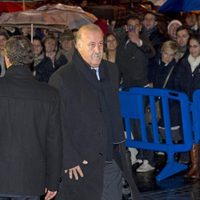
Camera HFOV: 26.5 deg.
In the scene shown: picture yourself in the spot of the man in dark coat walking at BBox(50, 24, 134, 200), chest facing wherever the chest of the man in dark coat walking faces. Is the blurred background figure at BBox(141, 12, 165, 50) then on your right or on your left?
on your left

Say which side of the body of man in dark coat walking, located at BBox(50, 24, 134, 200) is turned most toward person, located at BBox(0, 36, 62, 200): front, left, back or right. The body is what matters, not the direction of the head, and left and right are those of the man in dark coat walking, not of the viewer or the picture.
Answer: right

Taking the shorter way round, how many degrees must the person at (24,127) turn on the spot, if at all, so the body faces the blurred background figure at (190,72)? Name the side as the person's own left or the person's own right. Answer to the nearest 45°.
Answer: approximately 45° to the person's own right

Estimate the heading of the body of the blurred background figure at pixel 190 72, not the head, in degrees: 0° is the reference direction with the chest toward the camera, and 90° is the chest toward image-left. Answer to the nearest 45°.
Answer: approximately 45°

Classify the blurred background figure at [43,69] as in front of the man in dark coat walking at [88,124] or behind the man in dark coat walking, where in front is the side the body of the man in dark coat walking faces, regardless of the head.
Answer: behind

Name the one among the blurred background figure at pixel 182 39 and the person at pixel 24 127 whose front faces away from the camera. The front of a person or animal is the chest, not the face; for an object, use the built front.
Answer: the person

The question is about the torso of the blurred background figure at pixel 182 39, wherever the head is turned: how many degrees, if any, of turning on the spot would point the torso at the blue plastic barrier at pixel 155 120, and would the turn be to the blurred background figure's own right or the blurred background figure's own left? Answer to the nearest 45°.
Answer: approximately 45° to the blurred background figure's own left

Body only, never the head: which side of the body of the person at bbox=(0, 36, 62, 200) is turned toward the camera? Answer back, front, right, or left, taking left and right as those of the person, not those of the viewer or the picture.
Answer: back

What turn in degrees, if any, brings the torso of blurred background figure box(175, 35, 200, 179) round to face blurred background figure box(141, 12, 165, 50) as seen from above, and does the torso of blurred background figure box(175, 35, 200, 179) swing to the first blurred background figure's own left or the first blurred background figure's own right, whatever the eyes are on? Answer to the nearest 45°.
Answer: approximately 135° to the first blurred background figure's own right

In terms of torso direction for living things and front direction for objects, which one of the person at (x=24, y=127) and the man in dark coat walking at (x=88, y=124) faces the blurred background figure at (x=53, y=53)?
the person
